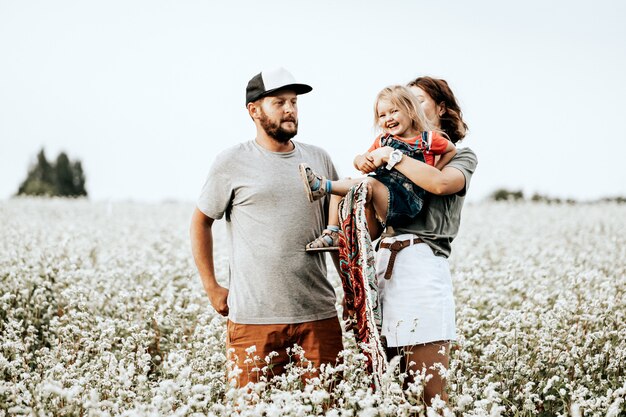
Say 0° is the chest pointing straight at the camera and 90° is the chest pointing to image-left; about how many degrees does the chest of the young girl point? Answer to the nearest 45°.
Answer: approximately 45°

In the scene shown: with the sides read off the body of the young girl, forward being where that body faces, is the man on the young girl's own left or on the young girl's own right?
on the young girl's own right
